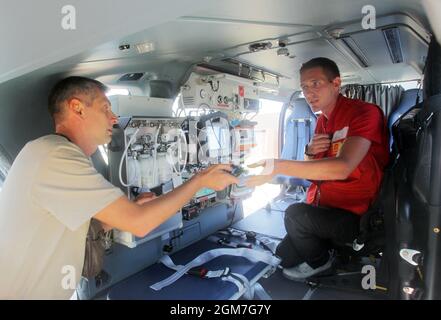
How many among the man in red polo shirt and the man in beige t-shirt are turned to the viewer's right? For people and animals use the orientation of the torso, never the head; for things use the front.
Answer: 1

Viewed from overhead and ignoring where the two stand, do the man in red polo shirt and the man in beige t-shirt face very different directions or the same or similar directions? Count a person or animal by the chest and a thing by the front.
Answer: very different directions

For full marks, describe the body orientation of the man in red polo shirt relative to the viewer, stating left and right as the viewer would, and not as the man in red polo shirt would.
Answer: facing the viewer and to the left of the viewer

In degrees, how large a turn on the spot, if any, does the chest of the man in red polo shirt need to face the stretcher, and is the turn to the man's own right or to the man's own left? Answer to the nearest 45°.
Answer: approximately 45° to the man's own right

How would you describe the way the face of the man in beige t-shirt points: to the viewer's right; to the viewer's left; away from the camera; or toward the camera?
to the viewer's right

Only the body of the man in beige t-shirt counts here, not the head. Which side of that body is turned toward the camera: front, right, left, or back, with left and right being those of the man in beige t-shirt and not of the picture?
right

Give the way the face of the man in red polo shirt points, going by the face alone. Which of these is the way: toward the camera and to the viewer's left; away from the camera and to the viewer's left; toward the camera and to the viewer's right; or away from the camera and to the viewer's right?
toward the camera and to the viewer's left

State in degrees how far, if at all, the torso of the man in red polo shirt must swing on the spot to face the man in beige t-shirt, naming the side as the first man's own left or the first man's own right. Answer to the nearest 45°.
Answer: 0° — they already face them

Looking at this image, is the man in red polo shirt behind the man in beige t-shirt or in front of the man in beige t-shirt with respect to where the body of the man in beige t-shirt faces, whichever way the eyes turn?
in front
